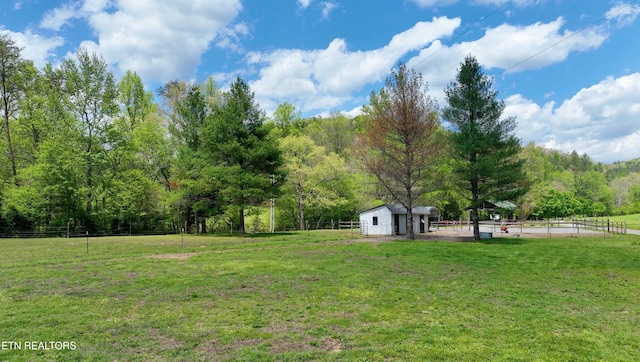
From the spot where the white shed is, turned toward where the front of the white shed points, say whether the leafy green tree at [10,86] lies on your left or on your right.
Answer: on your right

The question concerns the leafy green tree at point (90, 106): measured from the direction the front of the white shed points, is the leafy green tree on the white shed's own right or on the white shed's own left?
on the white shed's own right

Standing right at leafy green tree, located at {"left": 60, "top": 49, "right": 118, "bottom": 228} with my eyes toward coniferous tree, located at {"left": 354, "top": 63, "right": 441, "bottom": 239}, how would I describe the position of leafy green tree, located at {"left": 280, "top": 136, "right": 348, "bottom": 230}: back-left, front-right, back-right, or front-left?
front-left

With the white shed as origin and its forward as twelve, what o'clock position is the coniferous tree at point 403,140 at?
The coniferous tree is roughly at 1 o'clock from the white shed.

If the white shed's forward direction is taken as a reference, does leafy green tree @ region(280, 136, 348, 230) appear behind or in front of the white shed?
behind

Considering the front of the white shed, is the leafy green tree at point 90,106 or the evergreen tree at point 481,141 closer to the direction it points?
the evergreen tree

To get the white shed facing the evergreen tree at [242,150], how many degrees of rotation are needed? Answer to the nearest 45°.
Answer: approximately 90° to its right

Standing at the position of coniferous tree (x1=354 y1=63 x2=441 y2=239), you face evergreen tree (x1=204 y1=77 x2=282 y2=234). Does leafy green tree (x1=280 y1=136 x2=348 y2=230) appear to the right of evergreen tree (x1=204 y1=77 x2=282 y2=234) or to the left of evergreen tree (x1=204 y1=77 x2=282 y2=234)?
right
